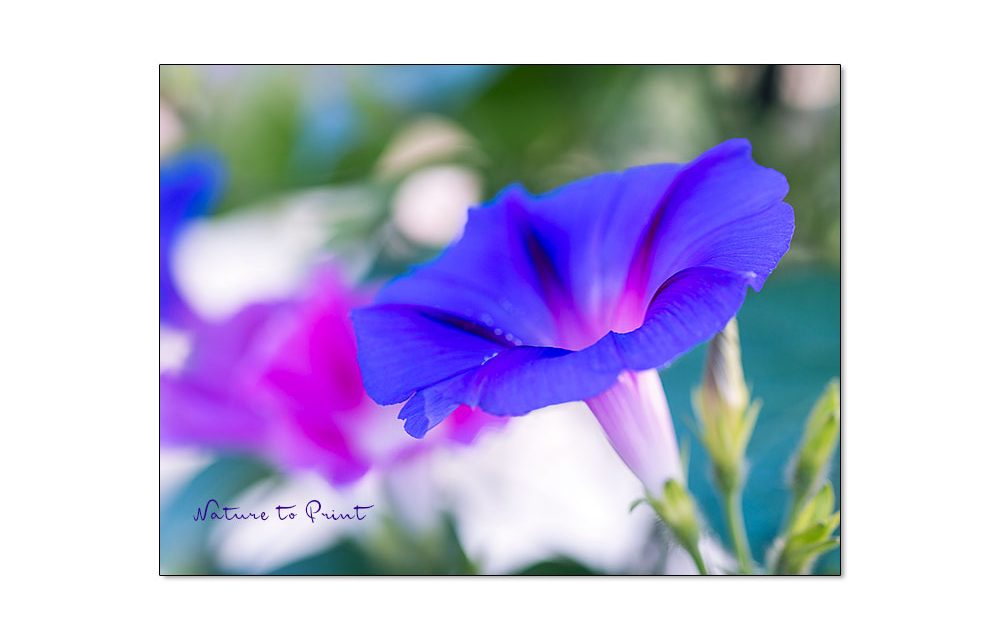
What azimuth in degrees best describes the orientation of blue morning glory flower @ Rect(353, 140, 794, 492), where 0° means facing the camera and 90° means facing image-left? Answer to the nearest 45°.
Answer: approximately 45°
